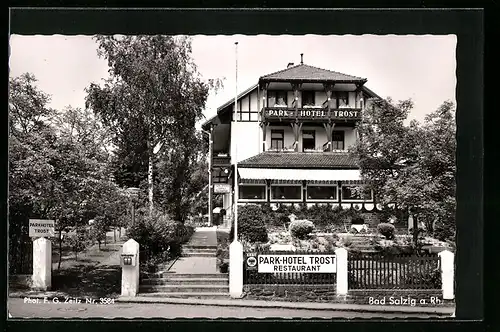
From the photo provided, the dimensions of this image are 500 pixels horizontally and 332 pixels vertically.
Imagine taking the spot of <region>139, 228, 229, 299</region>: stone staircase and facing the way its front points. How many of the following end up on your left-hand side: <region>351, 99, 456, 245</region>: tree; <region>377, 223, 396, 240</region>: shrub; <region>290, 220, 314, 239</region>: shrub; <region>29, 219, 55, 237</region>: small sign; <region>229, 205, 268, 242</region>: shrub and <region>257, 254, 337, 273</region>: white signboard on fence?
5

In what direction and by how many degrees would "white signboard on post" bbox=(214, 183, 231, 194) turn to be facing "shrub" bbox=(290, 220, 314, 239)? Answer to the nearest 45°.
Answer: approximately 90° to its left

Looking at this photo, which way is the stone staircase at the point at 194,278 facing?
toward the camera

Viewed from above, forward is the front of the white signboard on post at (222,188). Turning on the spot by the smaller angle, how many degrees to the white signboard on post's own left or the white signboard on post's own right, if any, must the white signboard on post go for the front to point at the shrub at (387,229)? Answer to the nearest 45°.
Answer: approximately 90° to the white signboard on post's own left

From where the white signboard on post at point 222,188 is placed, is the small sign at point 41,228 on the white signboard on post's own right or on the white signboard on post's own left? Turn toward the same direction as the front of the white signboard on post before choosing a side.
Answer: on the white signboard on post's own right

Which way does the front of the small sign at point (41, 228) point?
toward the camera

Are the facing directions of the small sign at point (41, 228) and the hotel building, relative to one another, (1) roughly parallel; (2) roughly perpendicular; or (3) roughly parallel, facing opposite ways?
roughly parallel

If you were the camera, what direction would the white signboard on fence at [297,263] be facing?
facing the viewer

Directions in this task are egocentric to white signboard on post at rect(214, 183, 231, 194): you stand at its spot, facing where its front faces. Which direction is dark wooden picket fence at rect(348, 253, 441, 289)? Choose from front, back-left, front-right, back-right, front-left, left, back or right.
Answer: left

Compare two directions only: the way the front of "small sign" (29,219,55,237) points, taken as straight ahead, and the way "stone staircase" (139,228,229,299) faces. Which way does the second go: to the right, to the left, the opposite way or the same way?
the same way

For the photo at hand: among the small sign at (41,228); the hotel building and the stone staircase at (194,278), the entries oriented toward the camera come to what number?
3

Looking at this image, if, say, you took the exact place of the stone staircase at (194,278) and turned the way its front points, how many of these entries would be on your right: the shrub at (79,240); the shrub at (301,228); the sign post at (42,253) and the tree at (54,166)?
3

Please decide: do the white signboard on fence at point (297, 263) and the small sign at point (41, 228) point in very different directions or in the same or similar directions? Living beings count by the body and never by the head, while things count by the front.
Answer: same or similar directions
